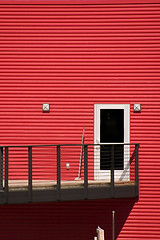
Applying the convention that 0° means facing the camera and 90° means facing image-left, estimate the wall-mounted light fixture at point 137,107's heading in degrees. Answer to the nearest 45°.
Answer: approximately 0°
